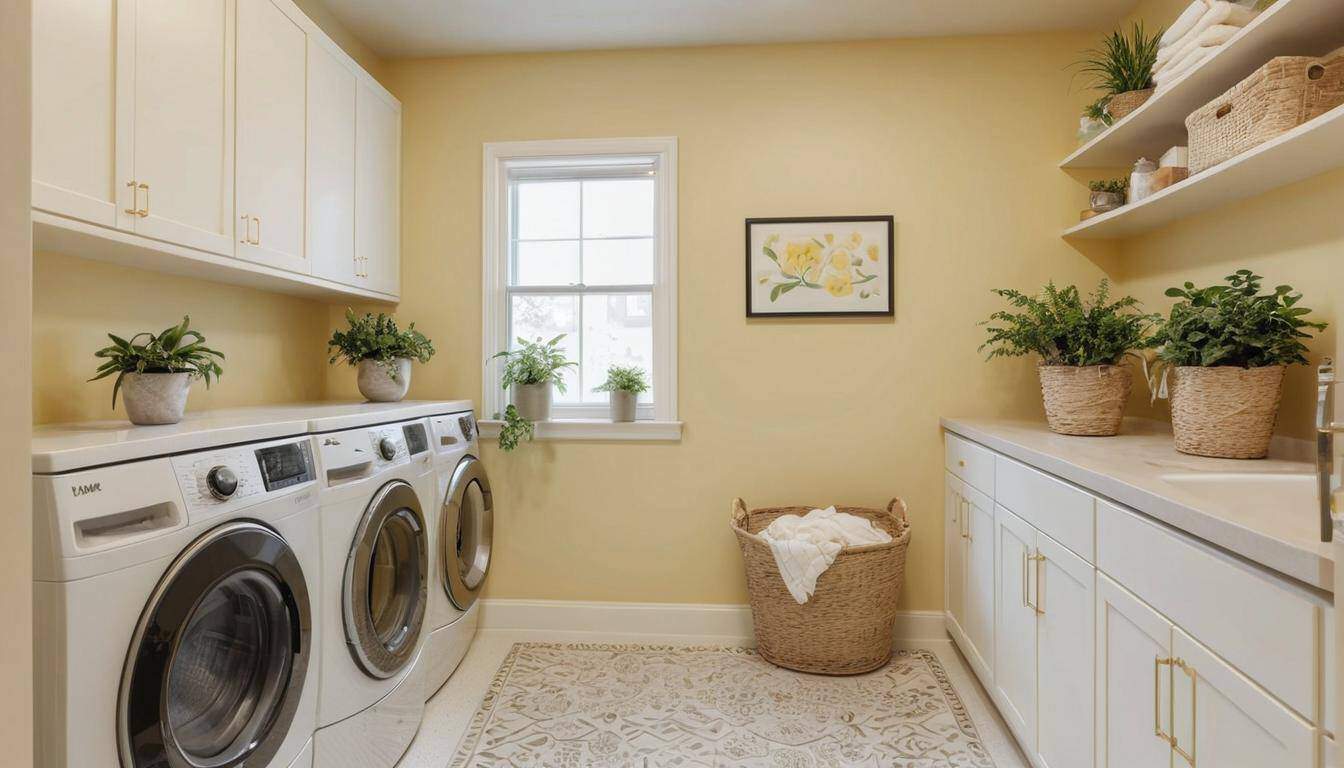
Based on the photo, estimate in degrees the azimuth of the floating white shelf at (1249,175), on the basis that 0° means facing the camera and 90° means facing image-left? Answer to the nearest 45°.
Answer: approximately 45°

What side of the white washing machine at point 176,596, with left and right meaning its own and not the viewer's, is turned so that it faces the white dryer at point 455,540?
left

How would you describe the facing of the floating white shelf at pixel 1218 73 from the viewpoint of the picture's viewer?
facing the viewer and to the left of the viewer

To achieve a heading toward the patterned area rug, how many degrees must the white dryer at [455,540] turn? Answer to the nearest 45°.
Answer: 0° — it already faces it

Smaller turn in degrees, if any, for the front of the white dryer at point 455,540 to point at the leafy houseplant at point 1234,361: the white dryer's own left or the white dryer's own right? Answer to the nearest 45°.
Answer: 0° — it already faces it

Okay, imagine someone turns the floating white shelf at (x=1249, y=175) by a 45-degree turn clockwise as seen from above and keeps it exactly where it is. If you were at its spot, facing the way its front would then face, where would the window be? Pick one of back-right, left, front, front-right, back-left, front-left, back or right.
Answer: front

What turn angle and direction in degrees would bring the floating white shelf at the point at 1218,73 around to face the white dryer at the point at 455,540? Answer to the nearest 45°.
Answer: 0° — it already faces it

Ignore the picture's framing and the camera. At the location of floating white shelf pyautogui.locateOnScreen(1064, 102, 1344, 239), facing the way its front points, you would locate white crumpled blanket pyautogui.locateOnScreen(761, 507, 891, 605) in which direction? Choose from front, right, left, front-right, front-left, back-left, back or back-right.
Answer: front-right

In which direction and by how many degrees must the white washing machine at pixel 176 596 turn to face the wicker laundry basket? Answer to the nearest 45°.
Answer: approximately 45° to its left

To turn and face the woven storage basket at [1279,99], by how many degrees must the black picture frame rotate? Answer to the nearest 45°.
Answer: approximately 45° to its left

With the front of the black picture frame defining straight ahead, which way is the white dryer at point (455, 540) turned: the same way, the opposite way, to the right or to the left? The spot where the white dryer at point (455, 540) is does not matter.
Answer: to the left
